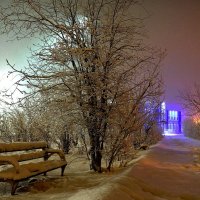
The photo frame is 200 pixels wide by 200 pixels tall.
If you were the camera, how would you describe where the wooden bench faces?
facing the viewer and to the right of the viewer
